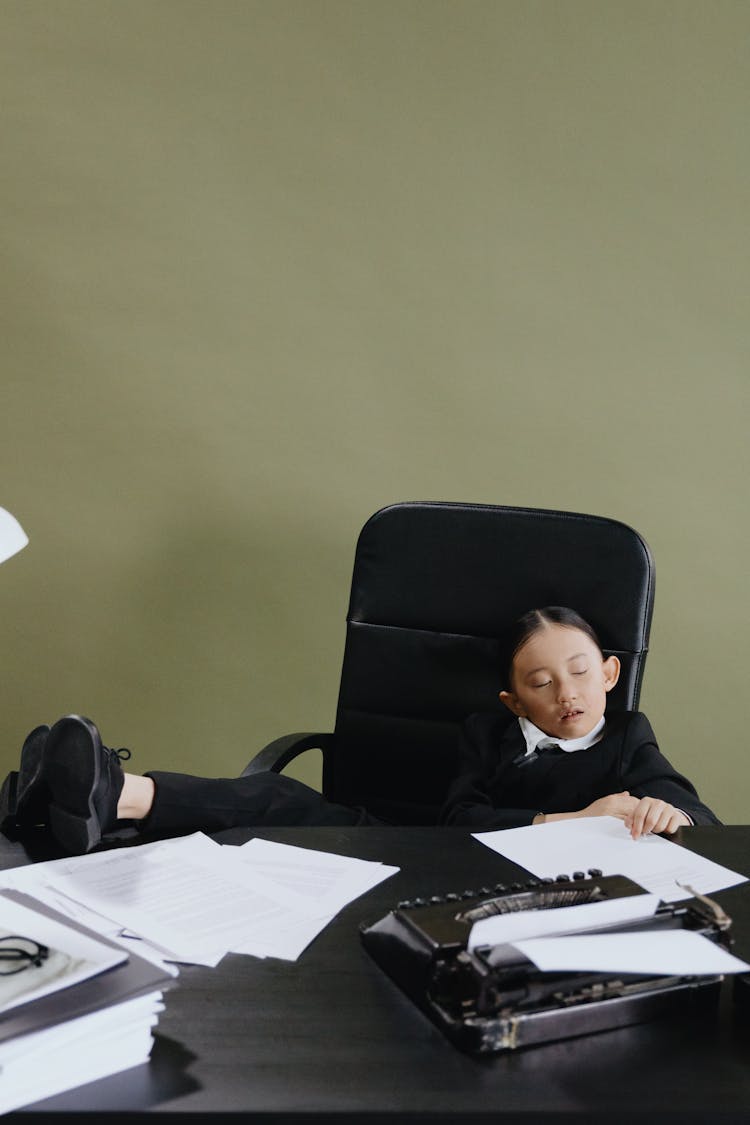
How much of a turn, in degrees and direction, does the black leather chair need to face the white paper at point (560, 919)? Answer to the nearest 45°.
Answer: approximately 45° to its left

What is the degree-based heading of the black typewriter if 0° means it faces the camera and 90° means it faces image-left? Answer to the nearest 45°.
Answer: approximately 135°

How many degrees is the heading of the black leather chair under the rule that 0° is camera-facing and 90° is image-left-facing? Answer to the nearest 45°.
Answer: approximately 45°

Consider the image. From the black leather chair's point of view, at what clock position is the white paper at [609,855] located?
The white paper is roughly at 10 o'clock from the black leather chair.
